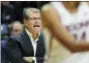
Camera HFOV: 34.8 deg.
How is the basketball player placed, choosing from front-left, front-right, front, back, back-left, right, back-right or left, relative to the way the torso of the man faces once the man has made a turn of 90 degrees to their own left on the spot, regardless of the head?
front-right

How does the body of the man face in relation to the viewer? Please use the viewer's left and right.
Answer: facing the viewer and to the right of the viewer
